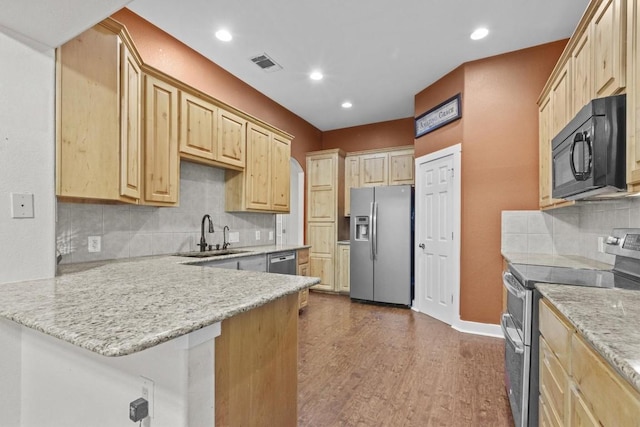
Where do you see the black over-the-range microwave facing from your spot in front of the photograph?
facing the viewer and to the left of the viewer

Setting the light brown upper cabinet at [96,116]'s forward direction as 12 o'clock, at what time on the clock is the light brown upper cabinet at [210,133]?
the light brown upper cabinet at [210,133] is roughly at 9 o'clock from the light brown upper cabinet at [96,116].

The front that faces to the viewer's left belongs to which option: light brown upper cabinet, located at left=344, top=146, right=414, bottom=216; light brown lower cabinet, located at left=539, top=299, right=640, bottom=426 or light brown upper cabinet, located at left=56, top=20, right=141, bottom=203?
the light brown lower cabinet

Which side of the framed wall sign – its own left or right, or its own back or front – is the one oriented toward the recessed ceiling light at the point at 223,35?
front

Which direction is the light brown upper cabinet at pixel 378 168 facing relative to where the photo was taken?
toward the camera

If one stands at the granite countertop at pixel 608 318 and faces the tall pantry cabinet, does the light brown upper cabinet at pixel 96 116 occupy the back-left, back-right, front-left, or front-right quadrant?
front-left

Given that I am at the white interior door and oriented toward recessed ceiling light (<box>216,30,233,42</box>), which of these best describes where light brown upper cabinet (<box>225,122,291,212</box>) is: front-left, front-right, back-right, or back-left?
front-right

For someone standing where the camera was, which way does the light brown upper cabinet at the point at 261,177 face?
facing the viewer and to the right of the viewer

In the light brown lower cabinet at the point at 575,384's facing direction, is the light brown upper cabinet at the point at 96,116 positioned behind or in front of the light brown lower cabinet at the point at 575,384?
in front

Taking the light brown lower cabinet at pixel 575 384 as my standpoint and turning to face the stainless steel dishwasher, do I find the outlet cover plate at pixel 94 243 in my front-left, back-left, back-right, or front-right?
front-left

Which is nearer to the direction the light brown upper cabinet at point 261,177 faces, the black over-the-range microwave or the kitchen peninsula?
the black over-the-range microwave

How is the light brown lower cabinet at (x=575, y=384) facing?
to the viewer's left

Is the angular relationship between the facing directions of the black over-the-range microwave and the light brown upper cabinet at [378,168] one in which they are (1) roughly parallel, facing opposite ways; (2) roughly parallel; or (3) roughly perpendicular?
roughly perpendicular

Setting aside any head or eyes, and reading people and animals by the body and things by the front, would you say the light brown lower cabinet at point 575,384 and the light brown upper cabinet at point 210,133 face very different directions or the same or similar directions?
very different directions

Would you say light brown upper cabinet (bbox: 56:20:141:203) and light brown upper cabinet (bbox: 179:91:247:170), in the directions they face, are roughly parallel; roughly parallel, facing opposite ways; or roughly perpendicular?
roughly parallel
